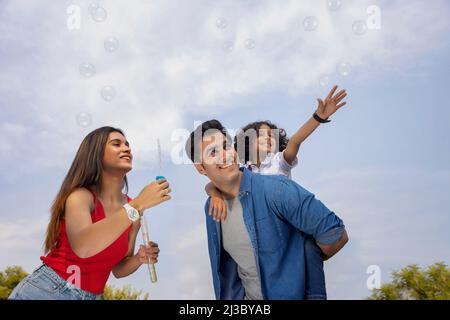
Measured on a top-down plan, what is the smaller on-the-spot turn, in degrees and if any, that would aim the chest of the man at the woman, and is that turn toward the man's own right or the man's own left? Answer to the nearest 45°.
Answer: approximately 45° to the man's own right

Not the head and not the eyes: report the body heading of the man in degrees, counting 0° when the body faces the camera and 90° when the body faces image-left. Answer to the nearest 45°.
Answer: approximately 45°
